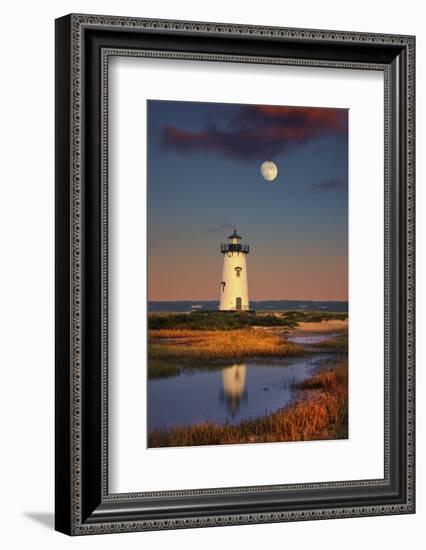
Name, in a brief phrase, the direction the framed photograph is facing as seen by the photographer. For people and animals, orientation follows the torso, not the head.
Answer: facing the viewer and to the right of the viewer
